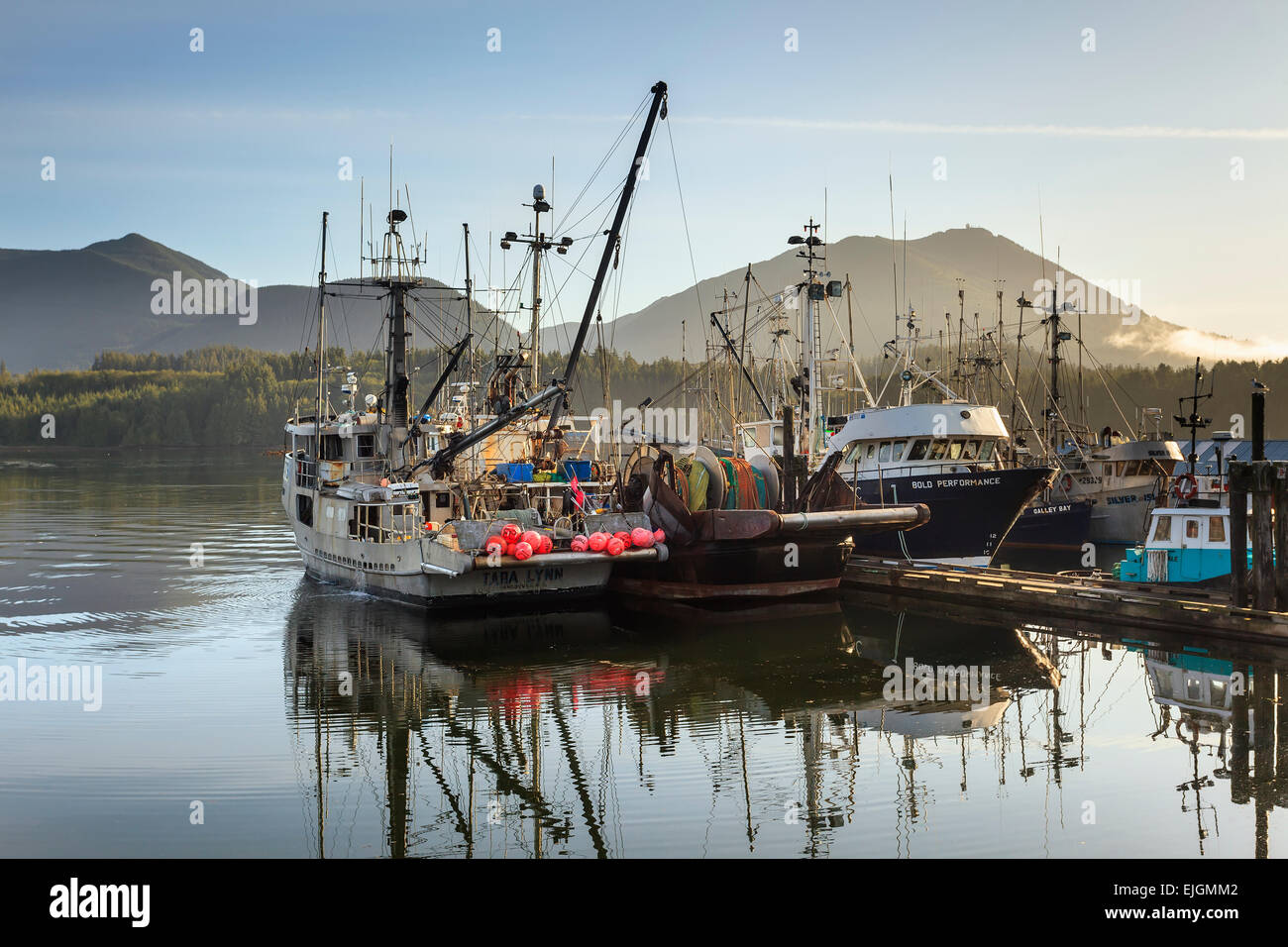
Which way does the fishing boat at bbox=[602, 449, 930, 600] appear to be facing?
away from the camera

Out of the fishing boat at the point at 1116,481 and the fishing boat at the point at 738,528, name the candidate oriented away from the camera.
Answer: the fishing boat at the point at 738,528

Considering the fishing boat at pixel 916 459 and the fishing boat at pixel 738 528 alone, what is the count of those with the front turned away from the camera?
1

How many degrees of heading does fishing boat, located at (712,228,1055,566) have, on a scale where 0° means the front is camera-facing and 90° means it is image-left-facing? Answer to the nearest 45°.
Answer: approximately 315°

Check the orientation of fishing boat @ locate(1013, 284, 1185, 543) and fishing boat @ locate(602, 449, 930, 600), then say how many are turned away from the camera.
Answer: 1

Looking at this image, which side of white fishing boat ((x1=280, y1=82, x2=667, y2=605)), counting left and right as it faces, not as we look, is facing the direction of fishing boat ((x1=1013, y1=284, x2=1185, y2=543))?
right

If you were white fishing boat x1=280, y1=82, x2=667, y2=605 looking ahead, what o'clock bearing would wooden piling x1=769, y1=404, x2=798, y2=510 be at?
The wooden piling is roughly at 5 o'clock from the white fishing boat.

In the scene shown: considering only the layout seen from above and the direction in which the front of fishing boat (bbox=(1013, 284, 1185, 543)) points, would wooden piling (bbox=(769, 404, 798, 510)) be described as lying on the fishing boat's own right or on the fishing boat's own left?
on the fishing boat's own right

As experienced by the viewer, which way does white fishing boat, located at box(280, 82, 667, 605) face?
facing away from the viewer and to the left of the viewer

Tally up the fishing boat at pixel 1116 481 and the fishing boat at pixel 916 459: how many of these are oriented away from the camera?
0

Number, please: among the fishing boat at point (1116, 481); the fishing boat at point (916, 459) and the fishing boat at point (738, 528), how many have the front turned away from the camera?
1

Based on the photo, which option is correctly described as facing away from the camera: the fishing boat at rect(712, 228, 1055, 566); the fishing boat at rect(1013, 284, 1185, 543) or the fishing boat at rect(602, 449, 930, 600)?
the fishing boat at rect(602, 449, 930, 600)
